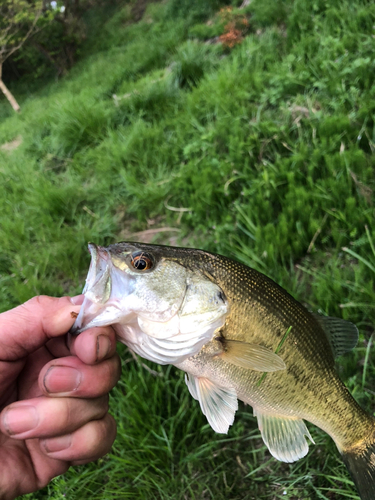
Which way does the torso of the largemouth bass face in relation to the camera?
to the viewer's left
